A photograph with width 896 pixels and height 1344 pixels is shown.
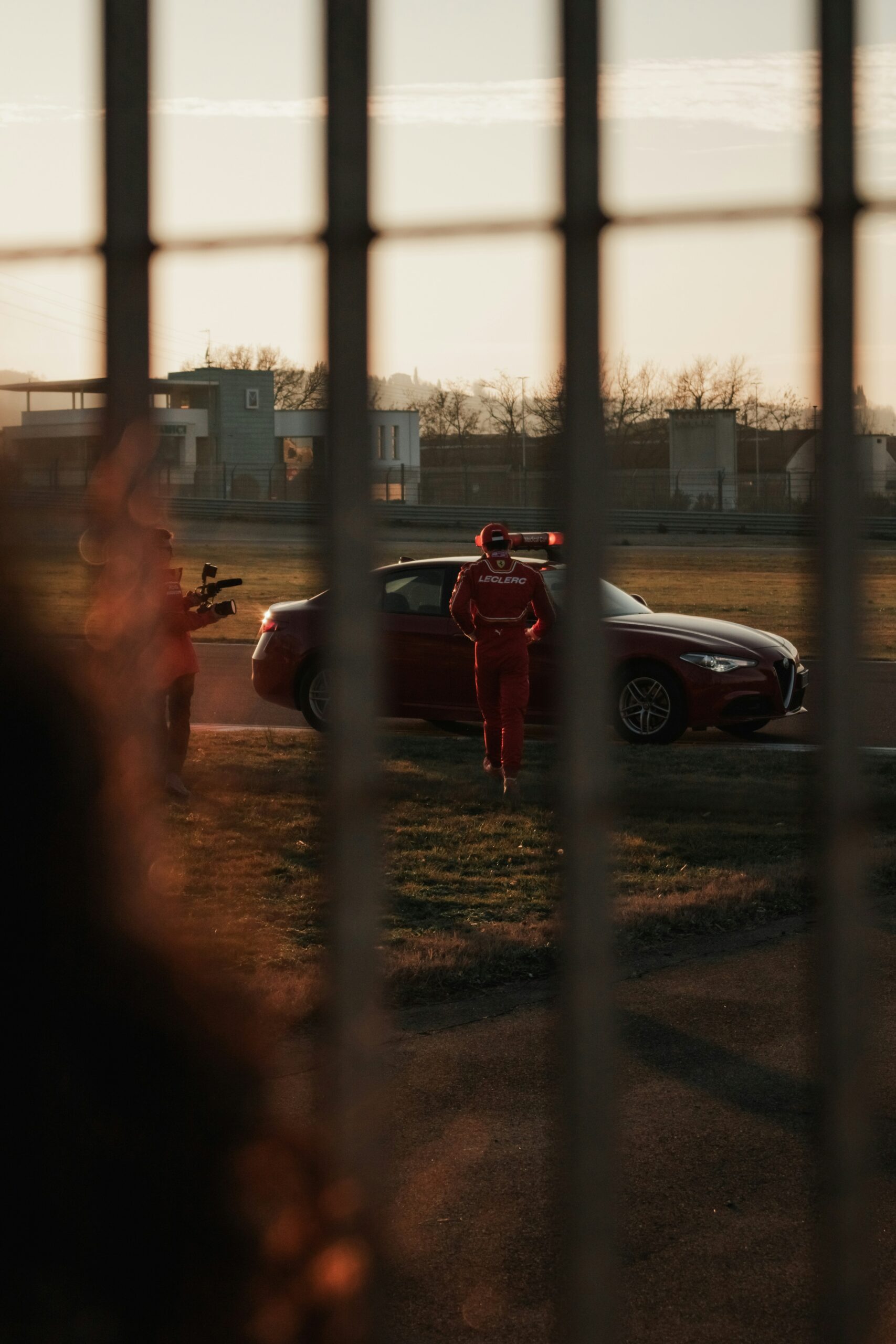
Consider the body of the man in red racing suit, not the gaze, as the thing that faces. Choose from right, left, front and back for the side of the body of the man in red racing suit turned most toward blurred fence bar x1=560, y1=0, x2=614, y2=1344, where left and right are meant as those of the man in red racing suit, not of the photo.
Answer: back

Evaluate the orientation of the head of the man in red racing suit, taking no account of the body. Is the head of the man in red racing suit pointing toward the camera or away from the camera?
away from the camera

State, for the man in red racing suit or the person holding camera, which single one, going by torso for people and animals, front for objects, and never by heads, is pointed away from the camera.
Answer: the man in red racing suit

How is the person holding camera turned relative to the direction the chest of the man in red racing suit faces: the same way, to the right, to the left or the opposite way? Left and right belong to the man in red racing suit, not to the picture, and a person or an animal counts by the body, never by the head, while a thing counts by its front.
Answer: to the right

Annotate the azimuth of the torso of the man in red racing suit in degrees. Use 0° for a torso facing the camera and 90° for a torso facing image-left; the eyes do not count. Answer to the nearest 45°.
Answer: approximately 180°

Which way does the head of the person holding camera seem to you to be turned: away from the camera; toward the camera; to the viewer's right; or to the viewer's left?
to the viewer's right

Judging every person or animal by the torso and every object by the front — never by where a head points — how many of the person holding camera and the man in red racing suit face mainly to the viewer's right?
1

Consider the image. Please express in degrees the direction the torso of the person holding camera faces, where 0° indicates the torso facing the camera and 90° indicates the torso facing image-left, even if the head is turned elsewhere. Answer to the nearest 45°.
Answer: approximately 270°
